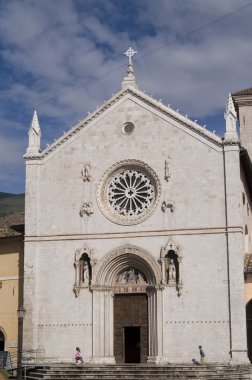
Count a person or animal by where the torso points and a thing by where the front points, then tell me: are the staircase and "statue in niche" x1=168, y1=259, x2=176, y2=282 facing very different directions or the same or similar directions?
same or similar directions

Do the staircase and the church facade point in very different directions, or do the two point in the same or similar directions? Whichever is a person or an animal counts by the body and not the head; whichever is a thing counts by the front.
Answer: same or similar directions

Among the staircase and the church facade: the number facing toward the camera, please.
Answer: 2

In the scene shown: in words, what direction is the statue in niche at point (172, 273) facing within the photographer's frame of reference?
facing the viewer

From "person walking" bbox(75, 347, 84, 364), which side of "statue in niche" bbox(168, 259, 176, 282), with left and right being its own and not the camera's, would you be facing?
right

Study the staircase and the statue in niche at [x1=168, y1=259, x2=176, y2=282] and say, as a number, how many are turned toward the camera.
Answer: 2

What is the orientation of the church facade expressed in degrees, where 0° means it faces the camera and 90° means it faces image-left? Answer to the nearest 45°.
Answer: approximately 0°

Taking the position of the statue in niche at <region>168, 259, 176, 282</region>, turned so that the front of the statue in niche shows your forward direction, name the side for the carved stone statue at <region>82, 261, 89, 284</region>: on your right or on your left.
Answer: on your right
